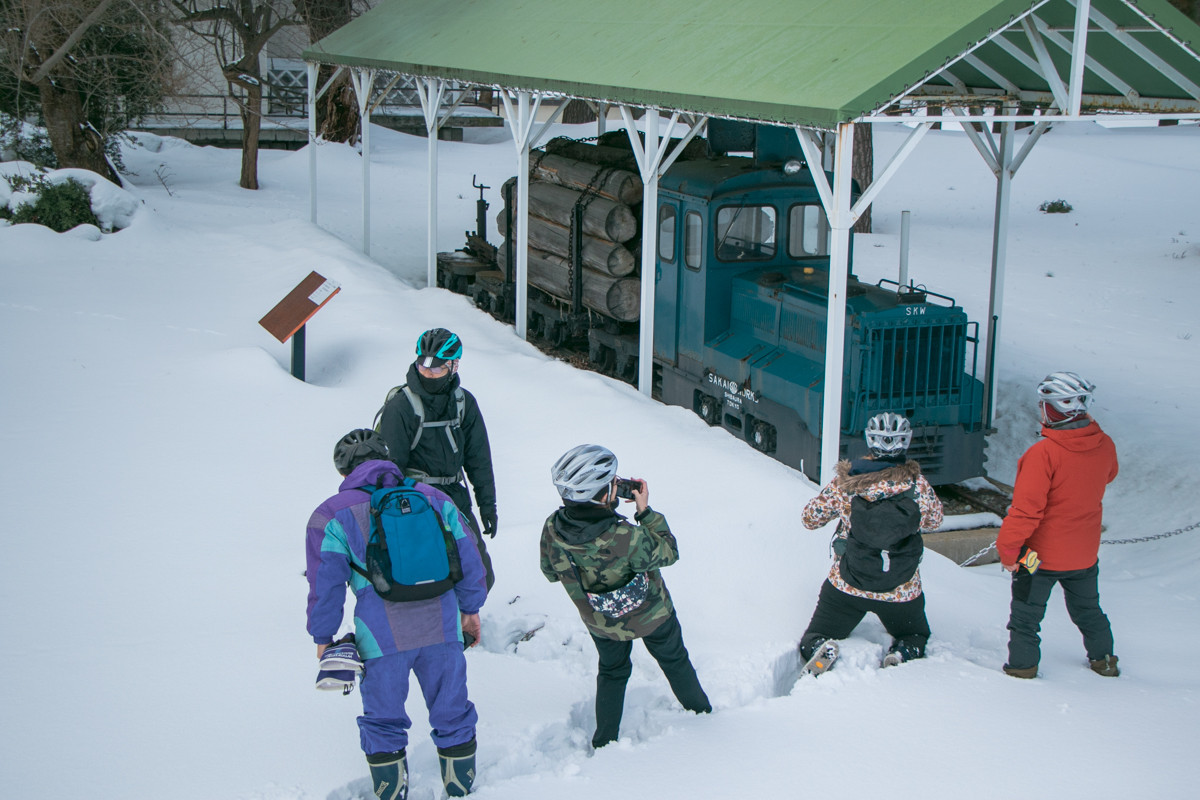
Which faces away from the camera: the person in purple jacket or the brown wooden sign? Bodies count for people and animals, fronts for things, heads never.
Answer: the person in purple jacket

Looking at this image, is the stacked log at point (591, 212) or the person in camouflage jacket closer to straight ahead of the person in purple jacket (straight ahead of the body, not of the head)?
the stacked log

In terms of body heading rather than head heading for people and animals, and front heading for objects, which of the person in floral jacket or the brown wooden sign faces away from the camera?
the person in floral jacket

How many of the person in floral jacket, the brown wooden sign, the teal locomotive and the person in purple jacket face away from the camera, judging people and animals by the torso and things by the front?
2

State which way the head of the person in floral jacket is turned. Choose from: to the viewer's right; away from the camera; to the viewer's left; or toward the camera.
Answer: away from the camera

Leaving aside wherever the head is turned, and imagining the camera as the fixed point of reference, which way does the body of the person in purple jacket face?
away from the camera

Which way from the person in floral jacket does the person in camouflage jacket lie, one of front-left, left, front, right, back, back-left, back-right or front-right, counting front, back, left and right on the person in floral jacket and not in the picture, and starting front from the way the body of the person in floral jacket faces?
back-left

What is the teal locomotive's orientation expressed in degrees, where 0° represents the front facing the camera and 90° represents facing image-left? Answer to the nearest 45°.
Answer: approximately 315°

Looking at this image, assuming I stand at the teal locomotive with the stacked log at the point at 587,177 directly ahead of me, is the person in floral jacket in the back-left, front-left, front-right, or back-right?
back-left

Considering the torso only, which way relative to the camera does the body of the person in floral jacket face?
away from the camera

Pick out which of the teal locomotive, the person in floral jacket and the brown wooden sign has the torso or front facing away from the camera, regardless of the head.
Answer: the person in floral jacket

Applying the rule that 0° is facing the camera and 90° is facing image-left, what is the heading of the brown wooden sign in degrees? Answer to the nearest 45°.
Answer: approximately 315°

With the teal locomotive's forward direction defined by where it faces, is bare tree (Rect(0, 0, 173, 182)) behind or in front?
behind

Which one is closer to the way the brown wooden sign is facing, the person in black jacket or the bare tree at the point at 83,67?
the person in black jacket
